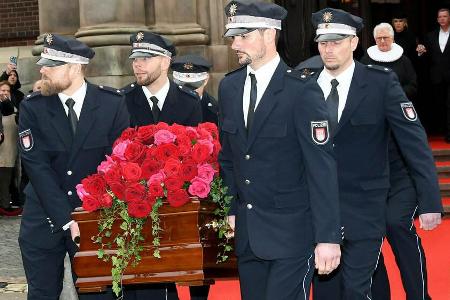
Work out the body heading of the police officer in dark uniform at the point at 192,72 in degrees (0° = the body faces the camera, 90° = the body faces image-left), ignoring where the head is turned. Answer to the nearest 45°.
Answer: approximately 45°

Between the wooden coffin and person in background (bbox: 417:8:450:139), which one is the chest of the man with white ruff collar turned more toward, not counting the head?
the wooden coffin

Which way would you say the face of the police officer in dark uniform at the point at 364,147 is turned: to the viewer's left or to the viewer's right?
to the viewer's left

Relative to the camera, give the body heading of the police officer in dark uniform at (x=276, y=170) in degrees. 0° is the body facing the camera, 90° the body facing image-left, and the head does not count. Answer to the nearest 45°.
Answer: approximately 45°

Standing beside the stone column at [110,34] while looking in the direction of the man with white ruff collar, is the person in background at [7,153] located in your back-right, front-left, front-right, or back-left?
back-right

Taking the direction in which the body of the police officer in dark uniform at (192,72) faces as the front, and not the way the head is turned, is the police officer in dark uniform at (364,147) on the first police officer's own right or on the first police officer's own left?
on the first police officer's own left

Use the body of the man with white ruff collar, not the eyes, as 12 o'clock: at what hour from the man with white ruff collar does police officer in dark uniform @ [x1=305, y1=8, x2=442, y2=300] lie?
The police officer in dark uniform is roughly at 12 o'clock from the man with white ruff collar.

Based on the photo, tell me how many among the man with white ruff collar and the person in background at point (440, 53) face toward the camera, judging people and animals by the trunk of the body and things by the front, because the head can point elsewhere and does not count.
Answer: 2

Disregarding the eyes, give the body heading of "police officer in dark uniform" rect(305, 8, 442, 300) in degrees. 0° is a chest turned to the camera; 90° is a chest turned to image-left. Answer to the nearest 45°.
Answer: approximately 45°
